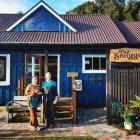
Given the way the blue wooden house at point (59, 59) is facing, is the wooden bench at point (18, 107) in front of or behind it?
in front

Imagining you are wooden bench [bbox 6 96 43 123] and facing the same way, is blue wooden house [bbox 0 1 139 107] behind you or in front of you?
behind

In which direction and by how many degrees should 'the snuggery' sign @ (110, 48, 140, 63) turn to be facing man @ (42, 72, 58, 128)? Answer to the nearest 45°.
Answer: approximately 90° to its right

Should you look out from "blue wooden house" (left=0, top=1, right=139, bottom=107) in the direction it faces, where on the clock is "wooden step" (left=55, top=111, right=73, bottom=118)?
The wooden step is roughly at 12 o'clock from the blue wooden house.

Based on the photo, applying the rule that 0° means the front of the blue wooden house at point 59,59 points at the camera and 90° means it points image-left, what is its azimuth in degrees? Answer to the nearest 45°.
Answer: approximately 0°
